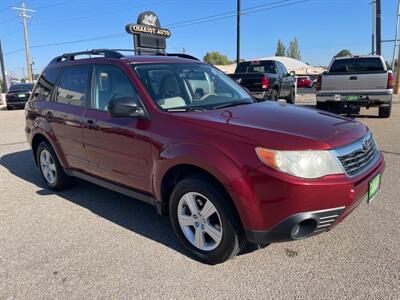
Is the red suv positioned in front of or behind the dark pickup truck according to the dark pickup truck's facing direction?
behind

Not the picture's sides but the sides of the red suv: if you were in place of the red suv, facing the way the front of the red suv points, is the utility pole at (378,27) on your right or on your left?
on your left

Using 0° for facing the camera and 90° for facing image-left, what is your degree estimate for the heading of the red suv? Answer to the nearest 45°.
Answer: approximately 315°

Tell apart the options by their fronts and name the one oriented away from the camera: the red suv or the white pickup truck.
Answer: the white pickup truck

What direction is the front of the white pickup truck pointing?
away from the camera

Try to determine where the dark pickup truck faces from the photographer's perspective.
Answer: facing away from the viewer and to the right of the viewer

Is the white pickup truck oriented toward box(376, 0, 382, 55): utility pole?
yes

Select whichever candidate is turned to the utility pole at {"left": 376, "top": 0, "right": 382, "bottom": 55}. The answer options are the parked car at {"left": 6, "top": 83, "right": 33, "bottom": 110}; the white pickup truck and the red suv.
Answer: the white pickup truck

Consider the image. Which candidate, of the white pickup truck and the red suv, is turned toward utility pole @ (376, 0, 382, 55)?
the white pickup truck

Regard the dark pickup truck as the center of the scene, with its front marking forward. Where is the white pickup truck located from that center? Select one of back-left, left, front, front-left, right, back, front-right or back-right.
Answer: right

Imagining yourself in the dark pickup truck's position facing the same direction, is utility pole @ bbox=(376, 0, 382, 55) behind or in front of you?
in front
